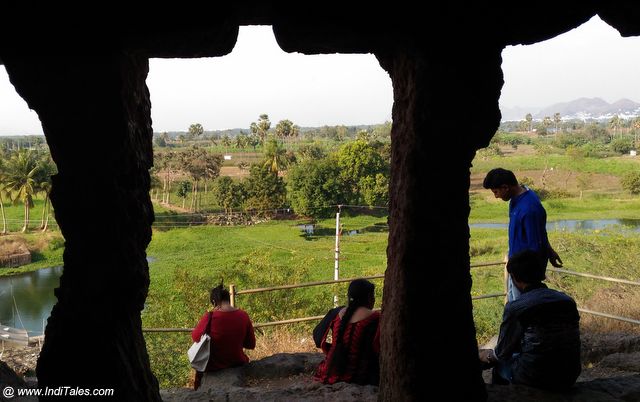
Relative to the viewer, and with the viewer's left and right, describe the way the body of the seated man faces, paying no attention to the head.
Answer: facing away from the viewer and to the left of the viewer

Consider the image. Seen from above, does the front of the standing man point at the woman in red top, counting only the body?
yes

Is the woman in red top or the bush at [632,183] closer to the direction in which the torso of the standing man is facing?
the woman in red top

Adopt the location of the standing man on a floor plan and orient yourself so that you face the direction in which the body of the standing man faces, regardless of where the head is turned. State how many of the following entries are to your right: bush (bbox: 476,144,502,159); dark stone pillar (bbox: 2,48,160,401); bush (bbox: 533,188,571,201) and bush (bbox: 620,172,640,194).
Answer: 3

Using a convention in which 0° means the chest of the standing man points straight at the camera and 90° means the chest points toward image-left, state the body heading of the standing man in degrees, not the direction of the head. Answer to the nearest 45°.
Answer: approximately 90°

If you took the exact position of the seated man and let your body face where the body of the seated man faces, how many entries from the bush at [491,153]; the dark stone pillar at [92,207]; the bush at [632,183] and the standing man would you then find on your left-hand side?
1

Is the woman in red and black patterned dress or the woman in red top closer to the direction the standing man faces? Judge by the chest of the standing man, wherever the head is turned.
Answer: the woman in red top

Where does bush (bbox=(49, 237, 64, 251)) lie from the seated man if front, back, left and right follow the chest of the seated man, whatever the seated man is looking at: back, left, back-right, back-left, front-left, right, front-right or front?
front

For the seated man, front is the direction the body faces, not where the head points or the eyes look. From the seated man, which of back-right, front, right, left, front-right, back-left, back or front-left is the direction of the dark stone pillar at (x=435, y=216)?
left

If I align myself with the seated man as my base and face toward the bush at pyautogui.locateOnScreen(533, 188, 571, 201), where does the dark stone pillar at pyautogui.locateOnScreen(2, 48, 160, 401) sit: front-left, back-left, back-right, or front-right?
back-left

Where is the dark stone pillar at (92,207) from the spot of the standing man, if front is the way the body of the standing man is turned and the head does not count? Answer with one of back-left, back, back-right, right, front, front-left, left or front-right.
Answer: front-left

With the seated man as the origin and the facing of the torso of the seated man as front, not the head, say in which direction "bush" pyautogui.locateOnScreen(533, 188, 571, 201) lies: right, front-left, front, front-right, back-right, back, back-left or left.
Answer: front-right

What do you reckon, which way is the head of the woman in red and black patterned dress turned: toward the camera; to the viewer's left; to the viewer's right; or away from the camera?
away from the camera
